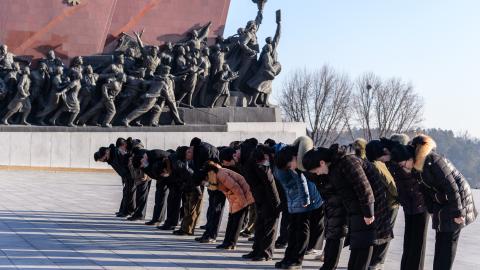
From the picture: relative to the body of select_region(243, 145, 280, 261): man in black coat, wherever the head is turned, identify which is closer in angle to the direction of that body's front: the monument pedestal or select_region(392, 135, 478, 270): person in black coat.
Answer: the monument pedestal

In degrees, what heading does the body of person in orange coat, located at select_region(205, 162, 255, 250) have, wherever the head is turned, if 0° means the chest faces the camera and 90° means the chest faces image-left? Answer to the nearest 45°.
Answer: approximately 90°

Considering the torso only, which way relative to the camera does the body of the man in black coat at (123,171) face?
to the viewer's left

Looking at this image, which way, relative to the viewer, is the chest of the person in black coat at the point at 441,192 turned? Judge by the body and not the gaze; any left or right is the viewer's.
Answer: facing to the left of the viewer

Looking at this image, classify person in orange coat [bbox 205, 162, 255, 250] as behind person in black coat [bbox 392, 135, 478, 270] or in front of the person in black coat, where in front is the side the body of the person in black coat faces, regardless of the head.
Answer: in front

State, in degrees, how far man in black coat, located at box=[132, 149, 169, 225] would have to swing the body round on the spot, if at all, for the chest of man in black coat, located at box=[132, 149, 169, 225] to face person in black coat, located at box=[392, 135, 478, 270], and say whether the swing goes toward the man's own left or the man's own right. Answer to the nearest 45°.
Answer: approximately 135° to the man's own left

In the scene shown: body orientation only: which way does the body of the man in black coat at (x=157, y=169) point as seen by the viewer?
to the viewer's left

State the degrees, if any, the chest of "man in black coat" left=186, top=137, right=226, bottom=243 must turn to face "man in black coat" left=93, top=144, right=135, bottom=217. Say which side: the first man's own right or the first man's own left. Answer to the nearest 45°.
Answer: approximately 45° to the first man's own right

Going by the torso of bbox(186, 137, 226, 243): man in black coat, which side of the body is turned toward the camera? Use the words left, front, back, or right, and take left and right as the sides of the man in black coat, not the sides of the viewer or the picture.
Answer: left
